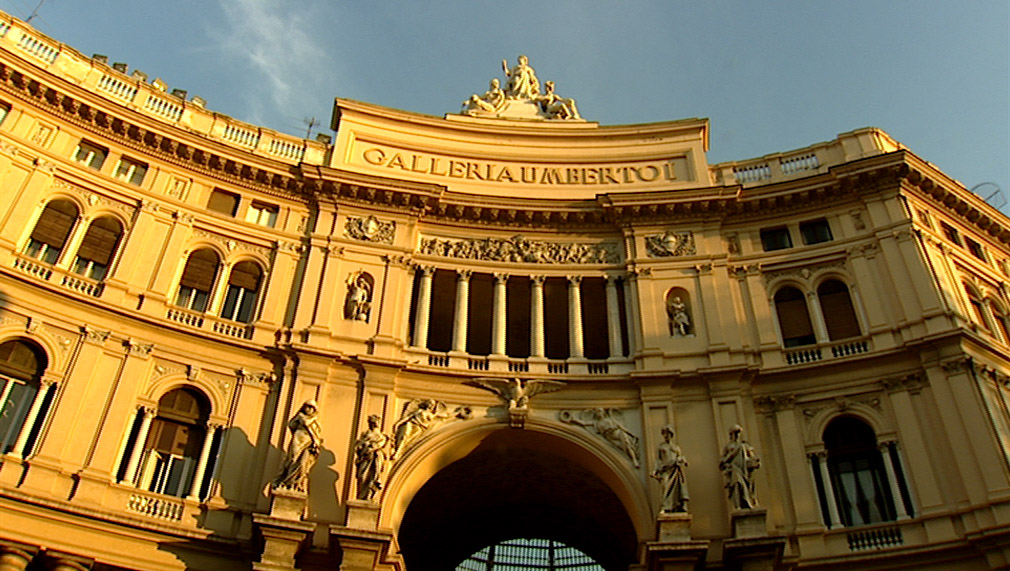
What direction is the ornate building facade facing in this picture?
toward the camera

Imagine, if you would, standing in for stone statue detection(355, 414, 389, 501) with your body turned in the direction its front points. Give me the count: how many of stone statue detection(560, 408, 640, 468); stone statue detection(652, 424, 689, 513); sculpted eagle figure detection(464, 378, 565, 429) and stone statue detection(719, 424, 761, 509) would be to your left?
4

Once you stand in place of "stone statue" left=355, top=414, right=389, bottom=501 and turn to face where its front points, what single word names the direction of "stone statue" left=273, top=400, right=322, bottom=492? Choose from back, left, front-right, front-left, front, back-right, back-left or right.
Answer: right

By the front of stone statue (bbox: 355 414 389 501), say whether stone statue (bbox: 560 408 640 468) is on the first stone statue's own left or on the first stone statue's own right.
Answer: on the first stone statue's own left

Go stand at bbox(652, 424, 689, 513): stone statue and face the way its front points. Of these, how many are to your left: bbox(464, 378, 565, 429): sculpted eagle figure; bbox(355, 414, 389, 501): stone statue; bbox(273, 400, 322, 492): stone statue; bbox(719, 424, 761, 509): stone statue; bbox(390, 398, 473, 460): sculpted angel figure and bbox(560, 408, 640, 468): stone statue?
1

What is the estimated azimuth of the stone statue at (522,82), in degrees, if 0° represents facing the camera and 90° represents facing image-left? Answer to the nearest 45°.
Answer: approximately 0°

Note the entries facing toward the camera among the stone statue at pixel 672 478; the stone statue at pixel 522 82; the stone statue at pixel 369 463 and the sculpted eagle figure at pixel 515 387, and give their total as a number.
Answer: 4

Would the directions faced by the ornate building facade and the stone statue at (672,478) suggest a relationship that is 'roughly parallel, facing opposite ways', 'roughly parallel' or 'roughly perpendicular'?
roughly parallel

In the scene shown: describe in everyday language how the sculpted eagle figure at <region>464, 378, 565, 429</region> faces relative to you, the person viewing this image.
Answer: facing the viewer
